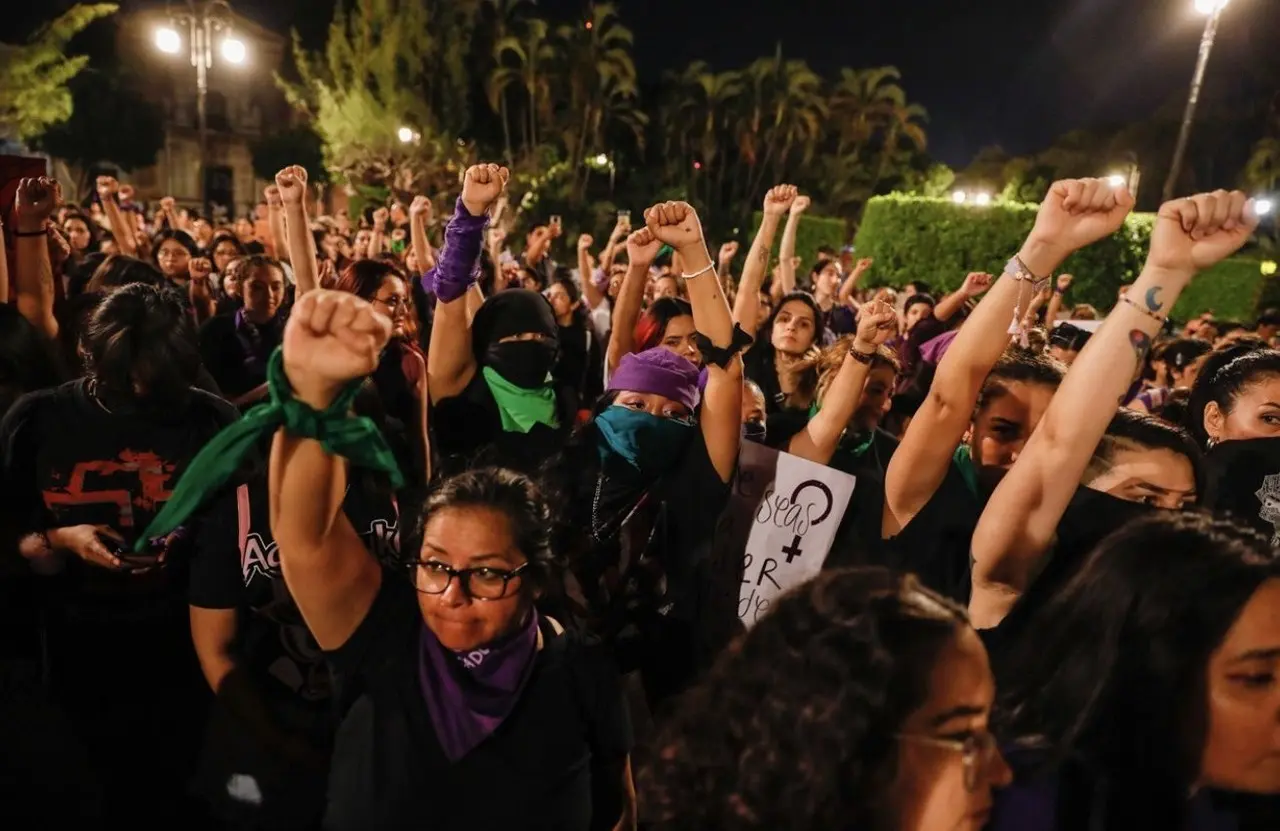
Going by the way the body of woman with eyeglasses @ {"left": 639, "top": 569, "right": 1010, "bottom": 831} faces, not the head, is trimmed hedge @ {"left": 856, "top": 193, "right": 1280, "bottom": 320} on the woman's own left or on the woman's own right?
on the woman's own left

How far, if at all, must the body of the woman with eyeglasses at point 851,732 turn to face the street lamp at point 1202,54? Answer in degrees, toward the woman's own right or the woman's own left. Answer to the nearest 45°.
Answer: approximately 90° to the woman's own left

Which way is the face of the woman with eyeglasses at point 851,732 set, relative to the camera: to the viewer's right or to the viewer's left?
to the viewer's right

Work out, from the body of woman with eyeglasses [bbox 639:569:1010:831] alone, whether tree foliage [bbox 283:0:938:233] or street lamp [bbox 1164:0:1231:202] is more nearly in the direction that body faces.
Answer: the street lamp

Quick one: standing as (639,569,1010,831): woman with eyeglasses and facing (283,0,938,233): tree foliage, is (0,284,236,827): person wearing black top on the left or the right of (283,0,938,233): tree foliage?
left

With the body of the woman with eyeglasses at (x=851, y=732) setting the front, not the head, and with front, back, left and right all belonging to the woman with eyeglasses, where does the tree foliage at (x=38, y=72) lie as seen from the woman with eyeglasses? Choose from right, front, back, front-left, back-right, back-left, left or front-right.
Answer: back-left

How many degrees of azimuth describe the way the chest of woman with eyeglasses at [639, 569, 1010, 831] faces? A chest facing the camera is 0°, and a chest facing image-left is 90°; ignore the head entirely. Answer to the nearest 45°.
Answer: approximately 270°

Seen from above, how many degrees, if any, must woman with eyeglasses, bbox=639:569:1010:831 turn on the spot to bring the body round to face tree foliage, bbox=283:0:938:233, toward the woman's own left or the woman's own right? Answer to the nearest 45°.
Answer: approximately 90° to the woman's own left

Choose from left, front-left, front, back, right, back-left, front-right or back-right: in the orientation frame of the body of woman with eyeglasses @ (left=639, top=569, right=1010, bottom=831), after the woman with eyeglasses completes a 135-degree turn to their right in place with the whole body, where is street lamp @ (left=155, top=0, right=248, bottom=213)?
right

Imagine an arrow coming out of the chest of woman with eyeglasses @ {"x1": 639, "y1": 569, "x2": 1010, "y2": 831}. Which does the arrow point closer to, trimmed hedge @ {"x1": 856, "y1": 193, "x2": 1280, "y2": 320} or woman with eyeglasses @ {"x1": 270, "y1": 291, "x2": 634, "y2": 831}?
the trimmed hedge

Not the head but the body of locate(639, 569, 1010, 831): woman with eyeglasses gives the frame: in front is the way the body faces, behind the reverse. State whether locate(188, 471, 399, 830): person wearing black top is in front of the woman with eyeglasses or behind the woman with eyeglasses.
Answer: behind
